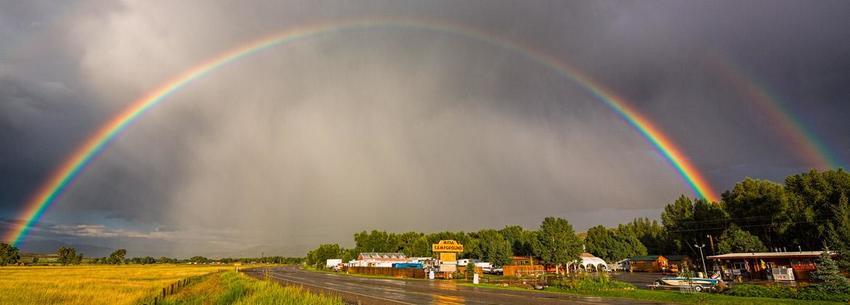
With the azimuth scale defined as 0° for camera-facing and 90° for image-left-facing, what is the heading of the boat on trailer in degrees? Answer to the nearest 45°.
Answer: approximately 90°

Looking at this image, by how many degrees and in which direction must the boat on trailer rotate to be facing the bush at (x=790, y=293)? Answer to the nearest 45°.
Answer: approximately 135° to its left

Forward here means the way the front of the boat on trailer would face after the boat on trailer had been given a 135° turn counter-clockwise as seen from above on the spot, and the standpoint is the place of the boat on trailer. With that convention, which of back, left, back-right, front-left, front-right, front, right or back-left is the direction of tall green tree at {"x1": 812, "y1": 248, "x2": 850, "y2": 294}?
front

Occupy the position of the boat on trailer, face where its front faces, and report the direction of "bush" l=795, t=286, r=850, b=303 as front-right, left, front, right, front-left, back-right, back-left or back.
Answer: back-left
